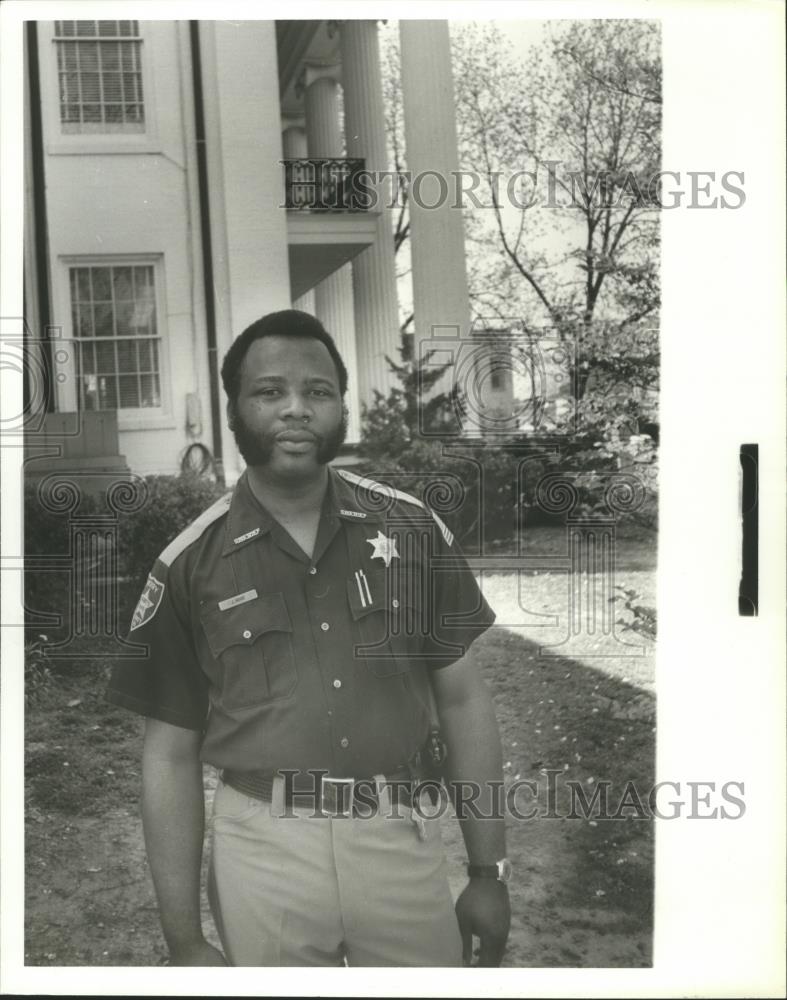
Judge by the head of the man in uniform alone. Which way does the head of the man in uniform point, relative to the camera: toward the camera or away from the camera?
toward the camera

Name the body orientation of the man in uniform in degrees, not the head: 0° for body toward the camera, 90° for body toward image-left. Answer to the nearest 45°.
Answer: approximately 0°

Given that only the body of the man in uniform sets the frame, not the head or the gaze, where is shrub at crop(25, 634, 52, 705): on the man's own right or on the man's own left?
on the man's own right
